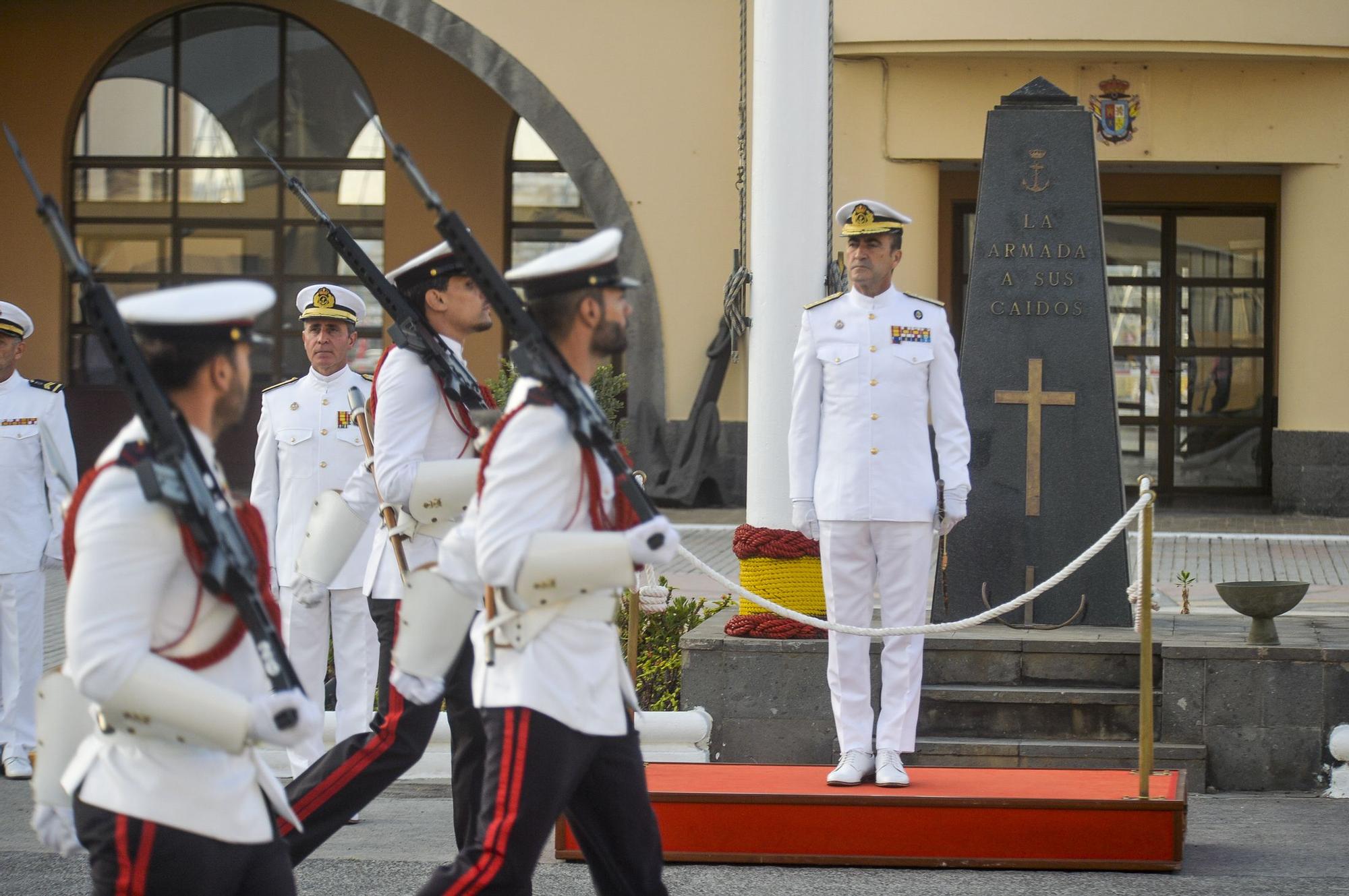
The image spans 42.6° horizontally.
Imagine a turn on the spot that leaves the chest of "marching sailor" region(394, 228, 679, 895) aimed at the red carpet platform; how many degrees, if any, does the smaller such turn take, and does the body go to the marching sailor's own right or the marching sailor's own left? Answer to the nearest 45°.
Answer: approximately 45° to the marching sailor's own left

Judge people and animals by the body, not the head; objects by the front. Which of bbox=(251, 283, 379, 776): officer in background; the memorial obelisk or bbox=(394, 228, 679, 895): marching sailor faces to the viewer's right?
the marching sailor

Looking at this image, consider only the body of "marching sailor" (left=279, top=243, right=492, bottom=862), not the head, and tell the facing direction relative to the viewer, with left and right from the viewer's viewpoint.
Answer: facing to the right of the viewer

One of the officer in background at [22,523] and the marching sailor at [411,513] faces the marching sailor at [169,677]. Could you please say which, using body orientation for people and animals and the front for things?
the officer in background

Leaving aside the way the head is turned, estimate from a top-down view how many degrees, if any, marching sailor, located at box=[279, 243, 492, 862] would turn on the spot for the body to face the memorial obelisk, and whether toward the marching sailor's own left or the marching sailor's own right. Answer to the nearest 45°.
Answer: approximately 45° to the marching sailor's own left

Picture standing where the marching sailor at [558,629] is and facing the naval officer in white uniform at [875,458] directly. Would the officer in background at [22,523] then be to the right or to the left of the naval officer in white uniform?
left

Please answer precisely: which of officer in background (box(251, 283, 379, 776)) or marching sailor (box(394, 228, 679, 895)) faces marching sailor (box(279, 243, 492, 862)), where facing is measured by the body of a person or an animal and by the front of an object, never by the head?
the officer in background

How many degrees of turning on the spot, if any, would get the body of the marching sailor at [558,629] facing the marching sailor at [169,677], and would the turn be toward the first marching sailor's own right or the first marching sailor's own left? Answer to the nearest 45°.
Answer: approximately 135° to the first marching sailor's own right

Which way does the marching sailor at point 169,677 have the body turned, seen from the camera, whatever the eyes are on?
to the viewer's right

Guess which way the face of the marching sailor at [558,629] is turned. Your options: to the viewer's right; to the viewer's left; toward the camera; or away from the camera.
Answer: to the viewer's right

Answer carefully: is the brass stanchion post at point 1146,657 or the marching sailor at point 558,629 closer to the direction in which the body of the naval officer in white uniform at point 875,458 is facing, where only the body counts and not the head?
the marching sailor

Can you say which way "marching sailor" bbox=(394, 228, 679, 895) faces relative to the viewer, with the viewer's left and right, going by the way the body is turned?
facing to the right of the viewer
